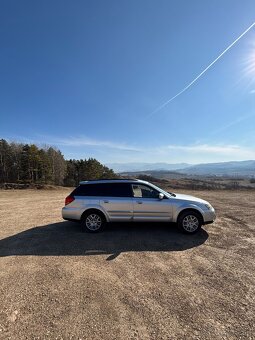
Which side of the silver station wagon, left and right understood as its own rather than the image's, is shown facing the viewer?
right
